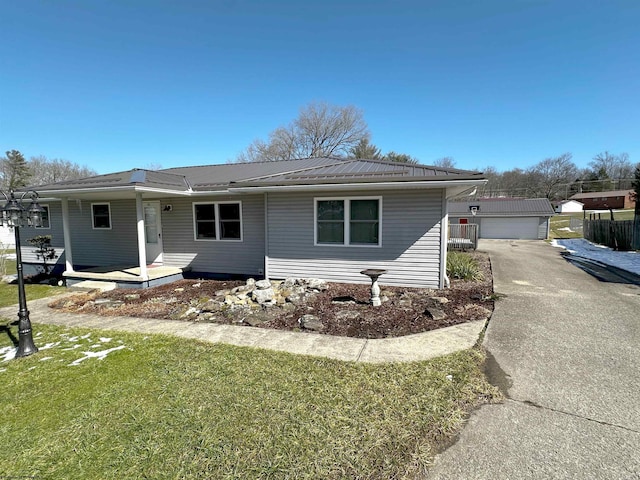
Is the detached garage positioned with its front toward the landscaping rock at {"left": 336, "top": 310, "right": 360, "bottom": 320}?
yes

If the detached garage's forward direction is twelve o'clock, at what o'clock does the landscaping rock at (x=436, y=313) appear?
The landscaping rock is roughly at 12 o'clock from the detached garage.

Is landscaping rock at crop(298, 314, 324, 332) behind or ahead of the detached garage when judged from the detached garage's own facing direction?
ahead

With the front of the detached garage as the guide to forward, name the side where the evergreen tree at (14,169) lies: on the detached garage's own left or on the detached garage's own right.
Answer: on the detached garage's own right

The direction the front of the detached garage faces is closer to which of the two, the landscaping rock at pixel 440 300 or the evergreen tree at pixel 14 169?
the landscaping rock

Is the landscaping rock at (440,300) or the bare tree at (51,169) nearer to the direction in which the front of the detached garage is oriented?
the landscaping rock

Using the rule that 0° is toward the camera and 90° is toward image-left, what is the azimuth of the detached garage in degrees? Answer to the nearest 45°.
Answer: approximately 0°

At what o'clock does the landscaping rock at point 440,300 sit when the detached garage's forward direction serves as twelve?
The landscaping rock is roughly at 12 o'clock from the detached garage.

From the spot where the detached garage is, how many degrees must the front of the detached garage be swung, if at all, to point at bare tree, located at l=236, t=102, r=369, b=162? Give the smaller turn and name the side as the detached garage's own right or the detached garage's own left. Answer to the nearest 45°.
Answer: approximately 90° to the detached garage's own right

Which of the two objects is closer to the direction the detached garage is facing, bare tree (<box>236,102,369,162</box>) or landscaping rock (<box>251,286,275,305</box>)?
the landscaping rock

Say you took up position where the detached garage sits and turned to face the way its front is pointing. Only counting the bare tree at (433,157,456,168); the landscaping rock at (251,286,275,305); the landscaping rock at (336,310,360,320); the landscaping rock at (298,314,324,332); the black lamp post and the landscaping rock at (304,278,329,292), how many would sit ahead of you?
5

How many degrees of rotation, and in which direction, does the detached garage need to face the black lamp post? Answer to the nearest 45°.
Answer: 0° — it already faces it

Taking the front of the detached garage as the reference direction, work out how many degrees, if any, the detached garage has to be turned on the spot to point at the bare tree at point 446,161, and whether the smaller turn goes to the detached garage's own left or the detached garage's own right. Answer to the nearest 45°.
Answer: approximately 180°
